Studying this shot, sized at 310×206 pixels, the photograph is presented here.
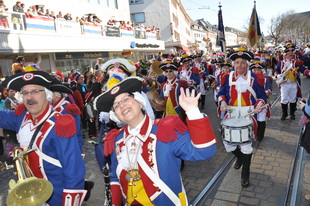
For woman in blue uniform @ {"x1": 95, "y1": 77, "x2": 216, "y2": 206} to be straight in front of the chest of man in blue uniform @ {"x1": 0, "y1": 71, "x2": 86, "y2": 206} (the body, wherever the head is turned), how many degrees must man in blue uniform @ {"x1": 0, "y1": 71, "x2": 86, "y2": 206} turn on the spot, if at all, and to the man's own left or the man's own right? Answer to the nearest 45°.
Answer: approximately 90° to the man's own left

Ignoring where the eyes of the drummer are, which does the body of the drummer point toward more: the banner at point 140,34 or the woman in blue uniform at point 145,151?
the woman in blue uniform

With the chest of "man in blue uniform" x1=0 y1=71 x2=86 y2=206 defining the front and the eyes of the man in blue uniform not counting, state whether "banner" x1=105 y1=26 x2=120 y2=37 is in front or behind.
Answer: behind

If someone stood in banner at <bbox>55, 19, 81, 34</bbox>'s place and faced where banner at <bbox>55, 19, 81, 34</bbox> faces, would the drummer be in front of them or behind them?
in front

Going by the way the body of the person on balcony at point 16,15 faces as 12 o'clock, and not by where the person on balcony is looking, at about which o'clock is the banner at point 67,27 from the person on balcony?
The banner is roughly at 9 o'clock from the person on balcony.

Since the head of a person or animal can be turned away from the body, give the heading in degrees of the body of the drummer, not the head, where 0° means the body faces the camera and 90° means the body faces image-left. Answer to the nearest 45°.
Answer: approximately 0°

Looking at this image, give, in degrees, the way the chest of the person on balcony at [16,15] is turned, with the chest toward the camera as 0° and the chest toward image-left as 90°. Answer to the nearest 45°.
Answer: approximately 315°

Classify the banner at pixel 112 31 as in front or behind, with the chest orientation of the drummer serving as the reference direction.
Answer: behind
